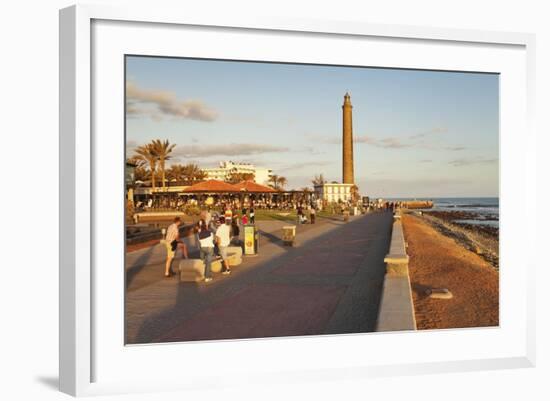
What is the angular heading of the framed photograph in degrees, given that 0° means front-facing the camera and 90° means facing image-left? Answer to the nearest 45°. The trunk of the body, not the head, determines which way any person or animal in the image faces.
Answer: approximately 315°
